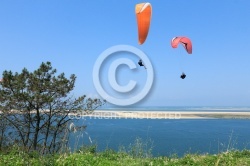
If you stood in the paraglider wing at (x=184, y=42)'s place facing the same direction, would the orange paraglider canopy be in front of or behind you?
in front
